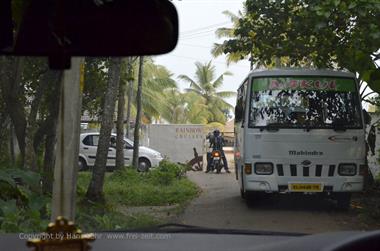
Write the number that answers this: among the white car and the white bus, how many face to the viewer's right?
1

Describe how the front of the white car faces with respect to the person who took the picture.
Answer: facing to the right of the viewer

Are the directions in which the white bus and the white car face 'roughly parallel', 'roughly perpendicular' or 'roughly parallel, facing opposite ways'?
roughly perpendicular

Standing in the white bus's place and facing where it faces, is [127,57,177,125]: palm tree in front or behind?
behind

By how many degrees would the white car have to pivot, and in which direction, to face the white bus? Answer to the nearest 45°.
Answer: approximately 90° to its right

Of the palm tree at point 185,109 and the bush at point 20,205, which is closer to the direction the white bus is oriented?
the bush

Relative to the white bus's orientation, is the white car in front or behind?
behind

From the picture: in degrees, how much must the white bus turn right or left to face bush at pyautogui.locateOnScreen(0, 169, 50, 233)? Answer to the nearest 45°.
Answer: approximately 45° to its right

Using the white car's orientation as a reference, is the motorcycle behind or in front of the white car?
in front

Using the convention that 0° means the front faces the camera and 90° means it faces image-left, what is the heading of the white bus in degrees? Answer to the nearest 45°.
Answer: approximately 0°

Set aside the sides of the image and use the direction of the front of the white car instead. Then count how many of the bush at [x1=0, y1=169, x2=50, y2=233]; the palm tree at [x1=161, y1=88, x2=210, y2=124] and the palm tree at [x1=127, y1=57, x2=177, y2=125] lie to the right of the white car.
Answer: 1

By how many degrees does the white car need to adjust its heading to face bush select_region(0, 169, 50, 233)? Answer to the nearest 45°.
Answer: approximately 90° to its right
